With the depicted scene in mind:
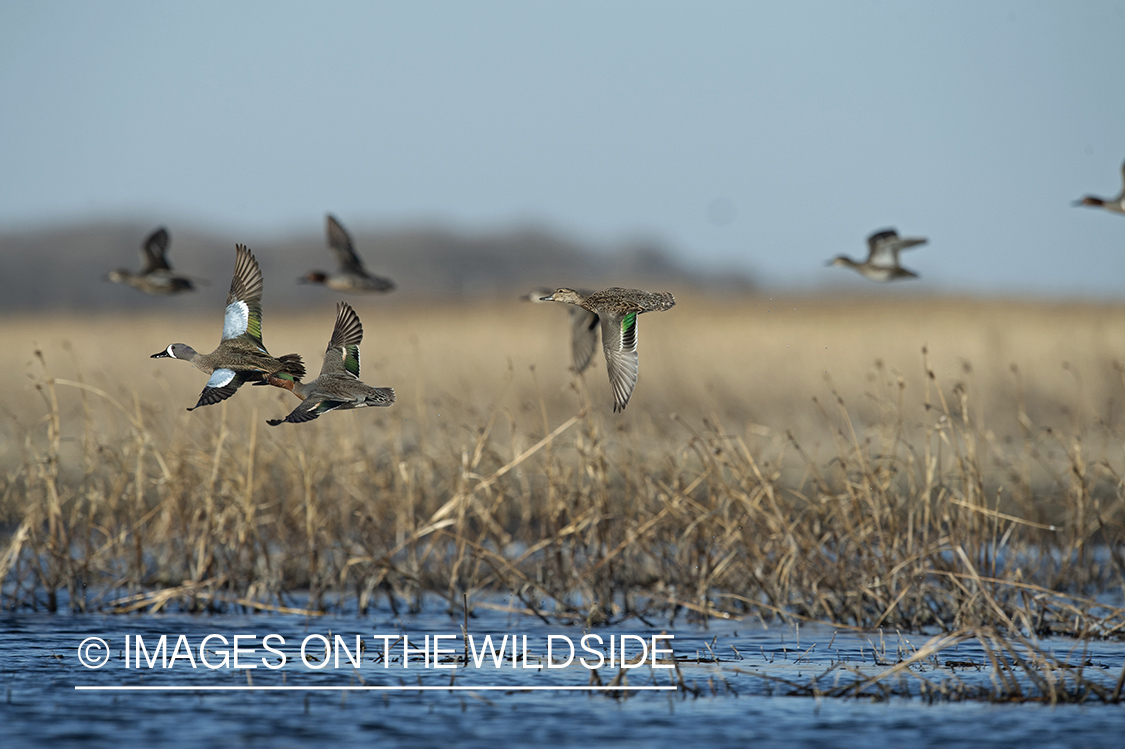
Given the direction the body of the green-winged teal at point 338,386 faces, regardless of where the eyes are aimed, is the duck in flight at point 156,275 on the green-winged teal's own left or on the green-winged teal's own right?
on the green-winged teal's own right

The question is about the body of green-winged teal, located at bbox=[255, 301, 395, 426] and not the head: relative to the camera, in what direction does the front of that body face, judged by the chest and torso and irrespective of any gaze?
to the viewer's left

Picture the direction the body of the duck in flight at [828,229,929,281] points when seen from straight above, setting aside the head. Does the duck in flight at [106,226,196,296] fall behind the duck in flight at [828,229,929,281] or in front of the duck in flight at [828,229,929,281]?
in front

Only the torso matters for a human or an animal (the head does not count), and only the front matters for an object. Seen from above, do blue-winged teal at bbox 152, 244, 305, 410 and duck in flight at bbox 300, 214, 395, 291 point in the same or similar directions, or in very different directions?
same or similar directions

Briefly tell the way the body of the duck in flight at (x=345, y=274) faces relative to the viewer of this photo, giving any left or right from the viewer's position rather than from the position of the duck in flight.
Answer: facing to the left of the viewer

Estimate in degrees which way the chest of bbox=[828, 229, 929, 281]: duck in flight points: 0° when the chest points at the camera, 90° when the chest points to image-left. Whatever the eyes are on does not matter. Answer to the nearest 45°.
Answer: approximately 90°

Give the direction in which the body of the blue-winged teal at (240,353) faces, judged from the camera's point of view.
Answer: to the viewer's left

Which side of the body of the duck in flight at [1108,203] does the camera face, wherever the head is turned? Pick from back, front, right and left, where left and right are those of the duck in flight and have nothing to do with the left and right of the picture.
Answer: left

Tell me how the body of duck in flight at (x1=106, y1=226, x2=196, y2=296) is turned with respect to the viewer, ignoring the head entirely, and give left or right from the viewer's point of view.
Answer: facing to the left of the viewer

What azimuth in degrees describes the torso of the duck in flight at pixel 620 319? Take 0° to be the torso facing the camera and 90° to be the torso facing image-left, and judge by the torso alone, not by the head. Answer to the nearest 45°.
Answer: approximately 90°

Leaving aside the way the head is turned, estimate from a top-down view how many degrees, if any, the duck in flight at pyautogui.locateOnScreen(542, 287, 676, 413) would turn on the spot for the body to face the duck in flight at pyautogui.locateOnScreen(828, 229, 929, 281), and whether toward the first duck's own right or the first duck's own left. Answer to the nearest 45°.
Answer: approximately 135° to the first duck's own right

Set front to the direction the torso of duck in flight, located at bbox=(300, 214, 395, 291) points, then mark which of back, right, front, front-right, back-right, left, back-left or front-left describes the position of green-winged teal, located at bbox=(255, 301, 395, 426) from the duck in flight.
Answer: left

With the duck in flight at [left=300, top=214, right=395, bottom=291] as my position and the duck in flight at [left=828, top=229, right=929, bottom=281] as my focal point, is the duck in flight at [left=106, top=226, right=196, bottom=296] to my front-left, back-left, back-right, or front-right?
back-right

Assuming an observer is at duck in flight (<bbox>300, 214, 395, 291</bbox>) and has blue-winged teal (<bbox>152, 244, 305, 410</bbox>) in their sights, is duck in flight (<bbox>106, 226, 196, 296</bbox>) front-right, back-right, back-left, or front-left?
front-right

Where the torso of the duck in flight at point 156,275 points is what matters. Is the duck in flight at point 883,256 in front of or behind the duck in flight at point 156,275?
behind

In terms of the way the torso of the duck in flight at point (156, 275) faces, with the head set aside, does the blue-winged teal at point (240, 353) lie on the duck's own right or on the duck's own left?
on the duck's own left
